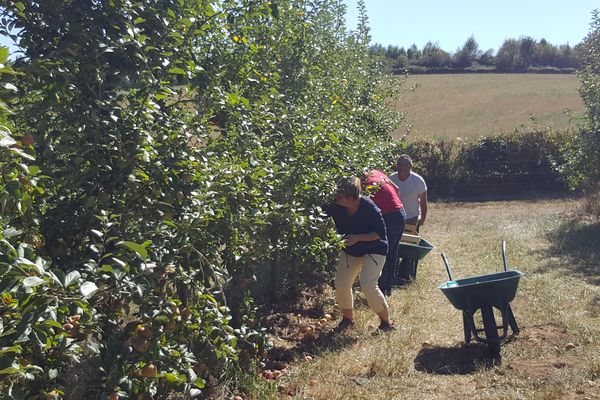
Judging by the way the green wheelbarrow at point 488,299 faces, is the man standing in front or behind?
behind

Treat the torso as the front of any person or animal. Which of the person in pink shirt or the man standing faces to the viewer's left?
the person in pink shirt

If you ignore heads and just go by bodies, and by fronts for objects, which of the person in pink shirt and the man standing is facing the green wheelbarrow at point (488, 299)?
the man standing

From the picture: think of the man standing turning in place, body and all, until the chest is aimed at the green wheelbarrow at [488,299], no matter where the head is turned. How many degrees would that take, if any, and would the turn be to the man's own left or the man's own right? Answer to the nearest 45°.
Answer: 0° — they already face it

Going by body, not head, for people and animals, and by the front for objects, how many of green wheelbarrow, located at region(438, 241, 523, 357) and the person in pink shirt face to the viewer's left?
1

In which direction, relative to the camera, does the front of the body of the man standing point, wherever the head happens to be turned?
toward the camera

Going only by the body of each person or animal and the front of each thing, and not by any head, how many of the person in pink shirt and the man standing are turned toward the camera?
1

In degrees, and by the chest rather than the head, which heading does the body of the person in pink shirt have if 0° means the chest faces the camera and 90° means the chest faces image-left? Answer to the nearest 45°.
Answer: approximately 90°

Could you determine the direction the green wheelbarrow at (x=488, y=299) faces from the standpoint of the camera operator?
facing the viewer

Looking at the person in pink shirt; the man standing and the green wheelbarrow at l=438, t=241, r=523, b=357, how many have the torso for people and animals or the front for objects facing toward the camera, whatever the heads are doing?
2

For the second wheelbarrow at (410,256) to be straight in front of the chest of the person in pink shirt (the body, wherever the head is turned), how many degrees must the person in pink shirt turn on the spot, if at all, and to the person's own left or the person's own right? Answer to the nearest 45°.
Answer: approximately 90° to the person's own right

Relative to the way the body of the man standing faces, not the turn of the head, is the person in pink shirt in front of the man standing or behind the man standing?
in front

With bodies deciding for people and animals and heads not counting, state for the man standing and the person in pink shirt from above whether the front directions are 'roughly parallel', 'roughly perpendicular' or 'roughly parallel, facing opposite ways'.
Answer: roughly perpendicular
